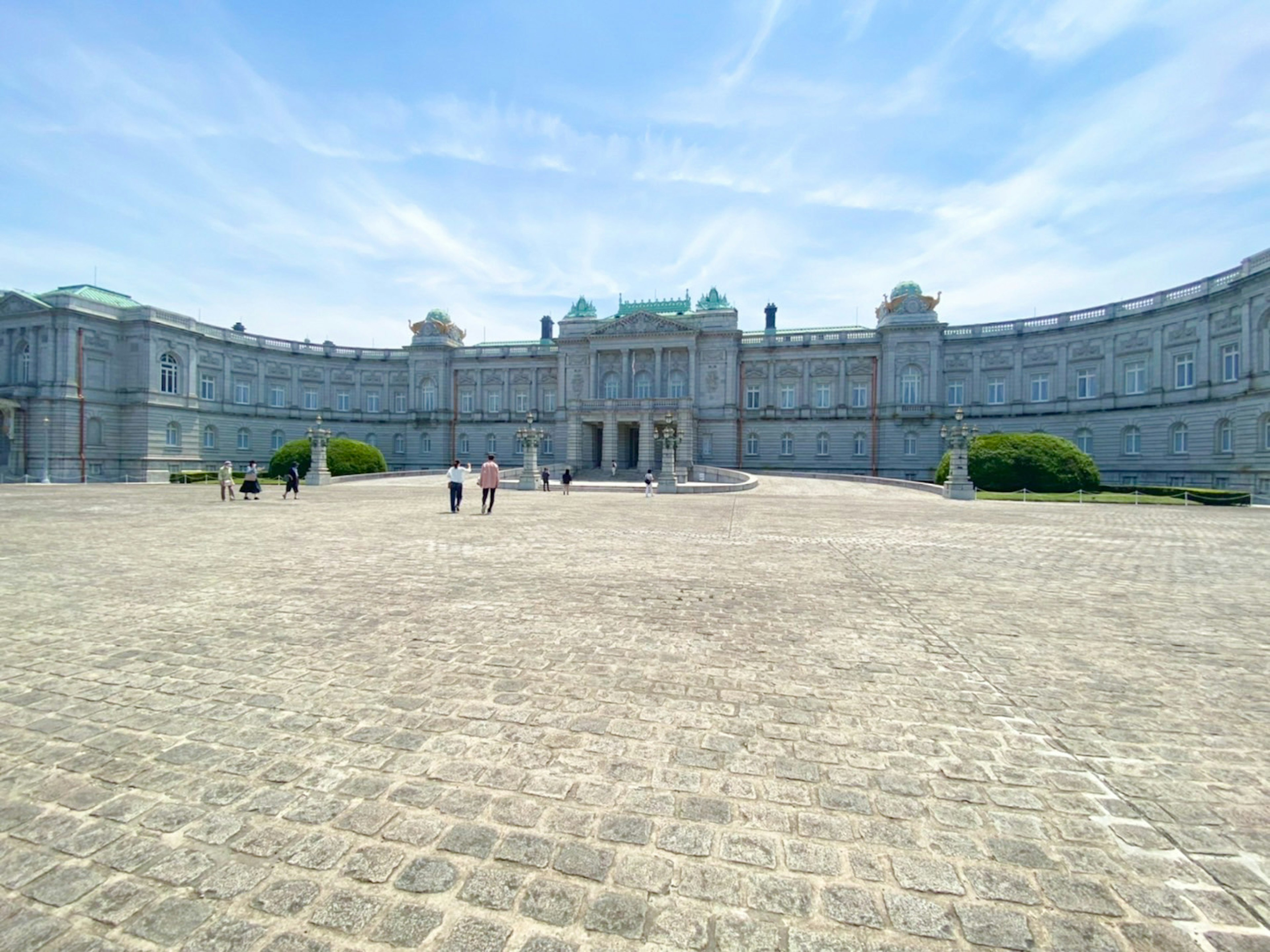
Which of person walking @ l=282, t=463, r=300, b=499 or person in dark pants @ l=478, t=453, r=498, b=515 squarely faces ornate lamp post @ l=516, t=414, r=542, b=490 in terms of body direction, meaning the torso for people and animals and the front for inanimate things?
the person in dark pants

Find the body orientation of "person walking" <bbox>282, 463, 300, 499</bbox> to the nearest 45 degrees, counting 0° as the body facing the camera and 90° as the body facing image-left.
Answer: approximately 270°

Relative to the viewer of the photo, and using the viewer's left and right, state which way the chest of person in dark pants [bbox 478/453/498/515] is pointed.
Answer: facing away from the viewer

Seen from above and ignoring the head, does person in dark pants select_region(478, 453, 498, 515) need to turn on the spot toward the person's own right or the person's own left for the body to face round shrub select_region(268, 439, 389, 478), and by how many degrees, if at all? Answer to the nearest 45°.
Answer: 0° — they already face it

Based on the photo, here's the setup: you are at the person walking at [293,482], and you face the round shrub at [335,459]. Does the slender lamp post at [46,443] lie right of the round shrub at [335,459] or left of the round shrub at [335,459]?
left

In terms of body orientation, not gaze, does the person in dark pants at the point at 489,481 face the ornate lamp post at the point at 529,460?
yes
